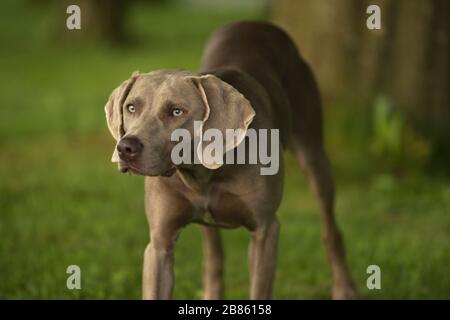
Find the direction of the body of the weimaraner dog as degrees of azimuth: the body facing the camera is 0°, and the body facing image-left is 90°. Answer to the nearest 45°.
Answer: approximately 45°
